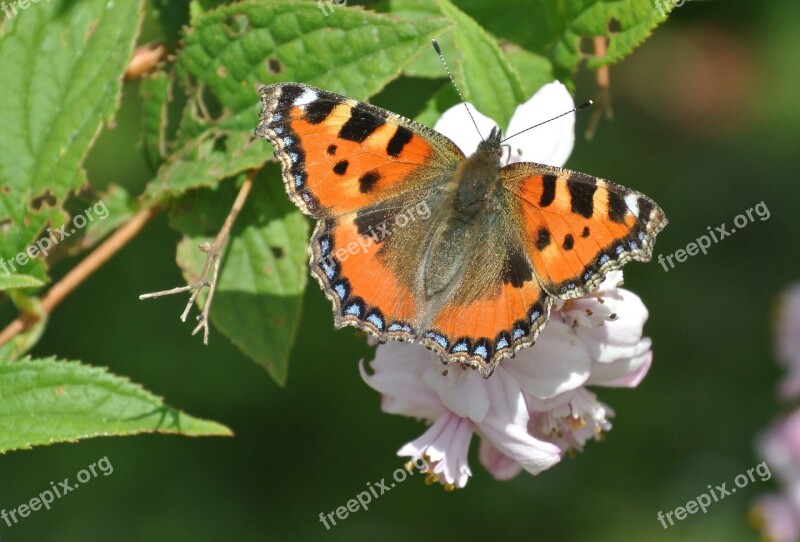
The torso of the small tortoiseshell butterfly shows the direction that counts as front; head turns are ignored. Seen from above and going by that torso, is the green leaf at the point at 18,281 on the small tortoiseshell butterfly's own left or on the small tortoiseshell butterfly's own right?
on the small tortoiseshell butterfly's own left

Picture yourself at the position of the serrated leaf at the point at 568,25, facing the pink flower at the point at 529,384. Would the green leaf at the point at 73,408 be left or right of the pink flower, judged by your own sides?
right

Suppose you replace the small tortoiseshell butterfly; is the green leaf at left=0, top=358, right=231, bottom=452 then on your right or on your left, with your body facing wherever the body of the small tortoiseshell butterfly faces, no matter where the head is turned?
on your left

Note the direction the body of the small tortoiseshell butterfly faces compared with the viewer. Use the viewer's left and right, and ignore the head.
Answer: facing away from the viewer

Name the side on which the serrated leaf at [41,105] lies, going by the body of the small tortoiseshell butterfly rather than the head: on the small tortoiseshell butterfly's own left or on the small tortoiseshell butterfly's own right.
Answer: on the small tortoiseshell butterfly's own left

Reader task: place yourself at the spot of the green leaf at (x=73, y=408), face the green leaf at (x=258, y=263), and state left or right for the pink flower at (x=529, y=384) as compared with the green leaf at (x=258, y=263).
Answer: right
